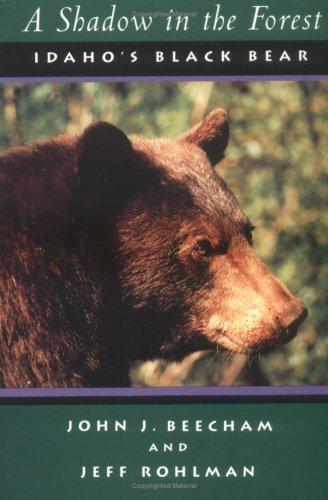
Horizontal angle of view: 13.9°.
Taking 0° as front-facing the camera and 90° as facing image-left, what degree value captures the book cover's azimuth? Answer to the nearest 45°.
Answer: approximately 0°
